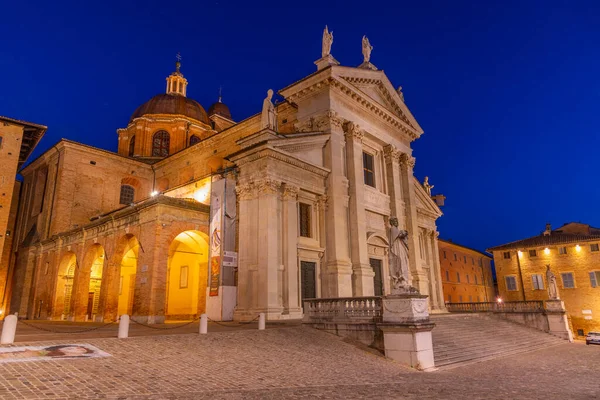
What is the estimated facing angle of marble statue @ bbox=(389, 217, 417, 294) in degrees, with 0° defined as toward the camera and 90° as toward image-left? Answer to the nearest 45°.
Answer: approximately 315°

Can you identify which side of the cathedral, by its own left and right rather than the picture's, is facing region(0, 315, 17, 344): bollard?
right

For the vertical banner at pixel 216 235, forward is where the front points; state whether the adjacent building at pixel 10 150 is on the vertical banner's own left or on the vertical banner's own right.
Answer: on the vertical banner's own right

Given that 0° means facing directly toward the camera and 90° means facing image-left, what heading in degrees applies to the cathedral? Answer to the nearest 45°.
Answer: approximately 315°

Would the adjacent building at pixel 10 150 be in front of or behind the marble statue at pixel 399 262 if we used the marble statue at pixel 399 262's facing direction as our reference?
behind

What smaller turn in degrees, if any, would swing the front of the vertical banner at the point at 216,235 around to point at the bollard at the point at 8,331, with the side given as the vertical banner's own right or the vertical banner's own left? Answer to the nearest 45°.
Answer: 0° — it already faces it

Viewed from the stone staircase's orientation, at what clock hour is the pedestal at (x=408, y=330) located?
The pedestal is roughly at 2 o'clock from the stone staircase.

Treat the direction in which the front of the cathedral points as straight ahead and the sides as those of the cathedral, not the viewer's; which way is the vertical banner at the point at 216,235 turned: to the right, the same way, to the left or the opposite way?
to the right

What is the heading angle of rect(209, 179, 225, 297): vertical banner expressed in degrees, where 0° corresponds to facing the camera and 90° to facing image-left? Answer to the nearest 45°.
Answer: approximately 45°

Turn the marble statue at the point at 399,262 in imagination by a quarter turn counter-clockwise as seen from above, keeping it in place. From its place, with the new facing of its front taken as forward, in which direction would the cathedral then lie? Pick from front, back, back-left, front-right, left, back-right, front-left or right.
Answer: left

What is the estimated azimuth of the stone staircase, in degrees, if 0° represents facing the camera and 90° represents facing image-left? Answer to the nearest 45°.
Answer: approximately 315°
